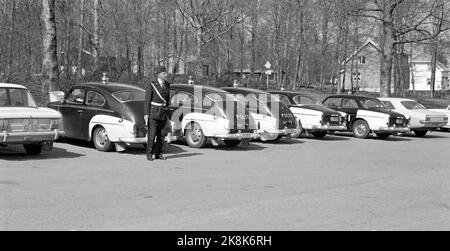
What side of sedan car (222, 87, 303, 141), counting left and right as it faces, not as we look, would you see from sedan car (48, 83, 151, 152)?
left

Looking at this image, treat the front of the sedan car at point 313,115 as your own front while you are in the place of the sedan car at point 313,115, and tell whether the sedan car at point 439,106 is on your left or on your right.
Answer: on your right

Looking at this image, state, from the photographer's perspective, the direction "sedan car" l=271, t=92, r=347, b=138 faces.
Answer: facing away from the viewer and to the left of the viewer

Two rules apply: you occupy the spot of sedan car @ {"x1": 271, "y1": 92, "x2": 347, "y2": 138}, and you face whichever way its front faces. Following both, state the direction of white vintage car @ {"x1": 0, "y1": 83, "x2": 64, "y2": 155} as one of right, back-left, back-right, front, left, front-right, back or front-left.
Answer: left

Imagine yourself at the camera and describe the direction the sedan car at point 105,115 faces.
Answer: facing away from the viewer and to the left of the viewer

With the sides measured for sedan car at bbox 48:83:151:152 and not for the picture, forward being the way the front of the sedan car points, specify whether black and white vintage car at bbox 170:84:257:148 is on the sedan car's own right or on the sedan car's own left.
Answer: on the sedan car's own right

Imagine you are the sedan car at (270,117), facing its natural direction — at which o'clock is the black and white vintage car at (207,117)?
The black and white vintage car is roughly at 9 o'clock from the sedan car.

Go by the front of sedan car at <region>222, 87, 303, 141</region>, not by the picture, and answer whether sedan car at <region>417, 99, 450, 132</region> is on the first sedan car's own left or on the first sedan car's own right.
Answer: on the first sedan car's own right

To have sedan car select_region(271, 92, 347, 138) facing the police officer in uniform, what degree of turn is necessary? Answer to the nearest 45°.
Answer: approximately 90° to its left
